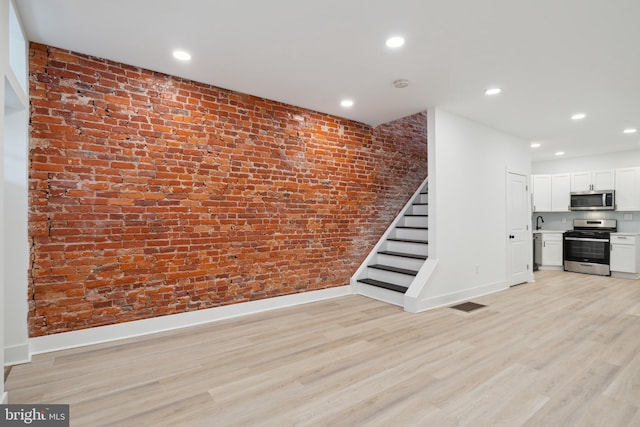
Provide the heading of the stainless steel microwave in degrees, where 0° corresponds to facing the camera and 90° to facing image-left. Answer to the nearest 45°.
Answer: approximately 0°

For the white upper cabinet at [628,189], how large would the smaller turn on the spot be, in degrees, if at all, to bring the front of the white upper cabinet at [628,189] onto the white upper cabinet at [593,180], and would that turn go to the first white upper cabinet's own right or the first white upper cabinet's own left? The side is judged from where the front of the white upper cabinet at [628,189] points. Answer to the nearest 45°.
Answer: approximately 90° to the first white upper cabinet's own right

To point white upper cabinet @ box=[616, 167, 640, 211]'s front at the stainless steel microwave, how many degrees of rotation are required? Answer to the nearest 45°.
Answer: approximately 90° to its right

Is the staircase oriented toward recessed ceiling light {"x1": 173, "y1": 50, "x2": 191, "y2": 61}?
yes

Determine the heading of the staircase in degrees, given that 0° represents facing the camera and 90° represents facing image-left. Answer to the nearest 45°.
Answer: approximately 45°

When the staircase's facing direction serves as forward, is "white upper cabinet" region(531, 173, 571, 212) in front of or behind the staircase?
behind
